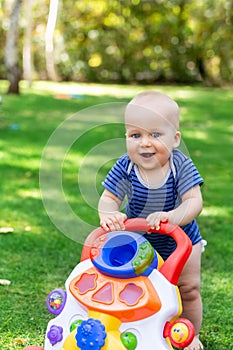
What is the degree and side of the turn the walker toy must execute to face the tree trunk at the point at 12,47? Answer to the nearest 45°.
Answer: approximately 135° to its right

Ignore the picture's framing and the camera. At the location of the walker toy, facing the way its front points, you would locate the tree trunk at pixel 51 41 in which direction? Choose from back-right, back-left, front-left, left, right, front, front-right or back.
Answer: back-right

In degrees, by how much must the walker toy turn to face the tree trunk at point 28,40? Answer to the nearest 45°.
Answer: approximately 135° to its right

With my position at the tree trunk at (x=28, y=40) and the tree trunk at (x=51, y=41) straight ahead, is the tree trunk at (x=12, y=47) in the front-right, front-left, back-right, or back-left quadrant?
back-right

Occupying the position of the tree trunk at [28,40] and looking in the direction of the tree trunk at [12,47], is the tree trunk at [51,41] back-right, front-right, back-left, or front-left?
back-left

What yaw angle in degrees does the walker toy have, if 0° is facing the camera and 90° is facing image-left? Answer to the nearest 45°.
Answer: approximately 45°
